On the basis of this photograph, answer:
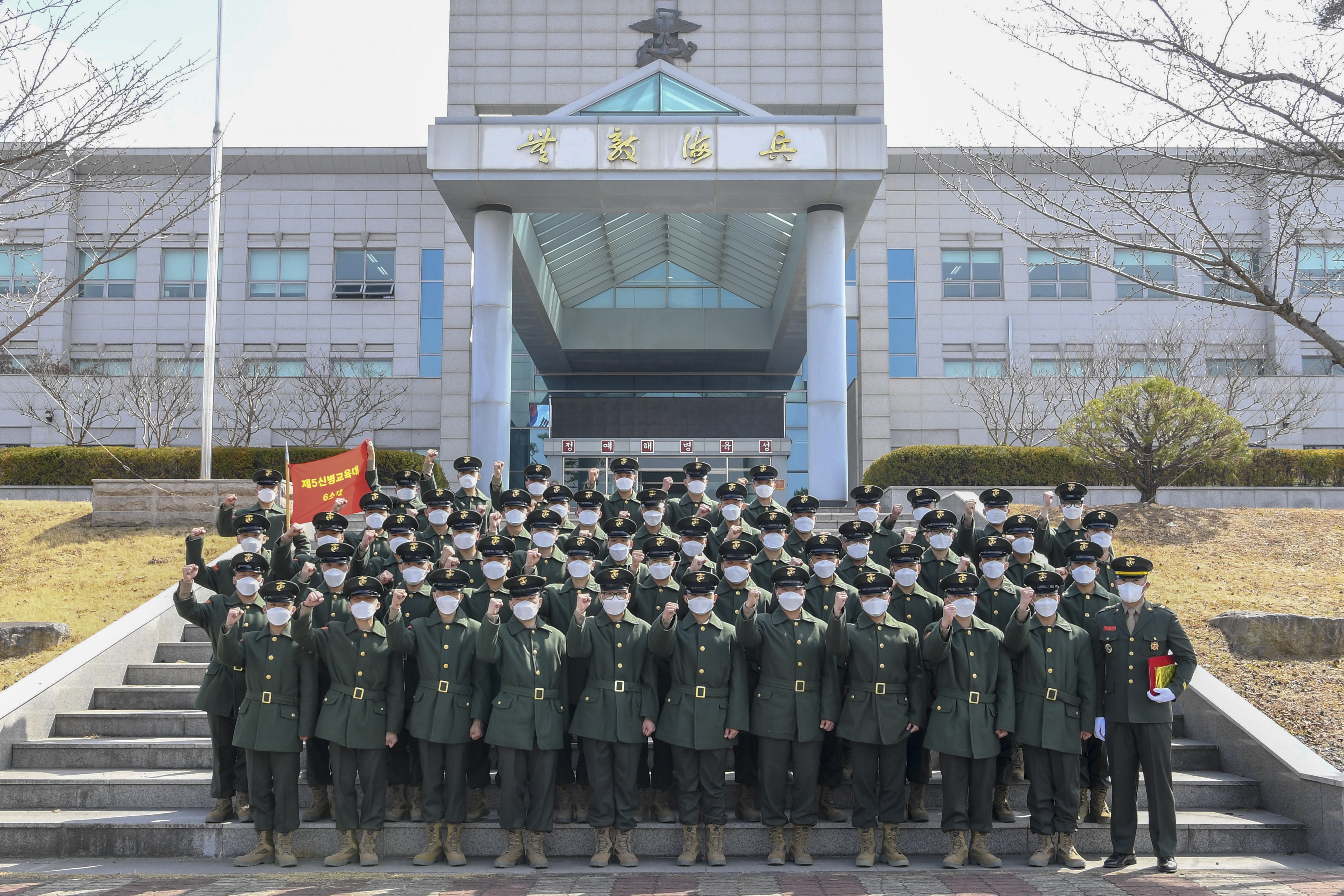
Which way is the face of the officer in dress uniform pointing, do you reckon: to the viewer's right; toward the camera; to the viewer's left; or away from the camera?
toward the camera

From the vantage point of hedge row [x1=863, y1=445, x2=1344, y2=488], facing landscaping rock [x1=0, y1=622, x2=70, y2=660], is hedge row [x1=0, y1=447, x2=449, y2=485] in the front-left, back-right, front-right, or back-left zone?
front-right

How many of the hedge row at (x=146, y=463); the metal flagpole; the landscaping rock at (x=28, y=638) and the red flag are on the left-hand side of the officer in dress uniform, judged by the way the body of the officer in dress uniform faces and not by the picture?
0

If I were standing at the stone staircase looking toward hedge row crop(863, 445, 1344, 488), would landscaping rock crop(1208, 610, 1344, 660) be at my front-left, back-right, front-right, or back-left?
front-right

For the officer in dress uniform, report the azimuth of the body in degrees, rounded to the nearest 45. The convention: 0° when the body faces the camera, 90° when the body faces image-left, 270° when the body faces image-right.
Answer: approximately 0°

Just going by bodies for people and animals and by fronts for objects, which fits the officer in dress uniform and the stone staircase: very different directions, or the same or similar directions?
same or similar directions

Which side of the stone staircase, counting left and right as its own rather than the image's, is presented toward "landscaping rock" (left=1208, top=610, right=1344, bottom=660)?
left

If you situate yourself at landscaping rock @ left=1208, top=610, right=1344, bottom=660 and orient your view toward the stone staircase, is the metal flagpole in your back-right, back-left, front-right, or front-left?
front-right

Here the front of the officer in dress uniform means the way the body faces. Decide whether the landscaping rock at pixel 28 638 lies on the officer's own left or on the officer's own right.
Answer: on the officer's own right

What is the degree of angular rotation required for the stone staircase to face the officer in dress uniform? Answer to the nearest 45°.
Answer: approximately 90° to its left

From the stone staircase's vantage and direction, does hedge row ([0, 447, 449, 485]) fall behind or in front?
behind

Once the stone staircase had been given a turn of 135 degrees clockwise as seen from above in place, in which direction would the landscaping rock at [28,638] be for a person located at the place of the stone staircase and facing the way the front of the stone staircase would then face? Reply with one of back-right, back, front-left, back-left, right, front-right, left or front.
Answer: front

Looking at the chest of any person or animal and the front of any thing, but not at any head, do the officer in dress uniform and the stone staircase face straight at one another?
no

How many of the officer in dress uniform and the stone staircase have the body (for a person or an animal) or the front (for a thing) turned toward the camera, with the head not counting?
2

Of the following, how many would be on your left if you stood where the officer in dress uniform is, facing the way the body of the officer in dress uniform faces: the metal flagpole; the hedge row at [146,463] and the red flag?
0

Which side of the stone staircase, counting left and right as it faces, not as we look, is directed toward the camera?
front
